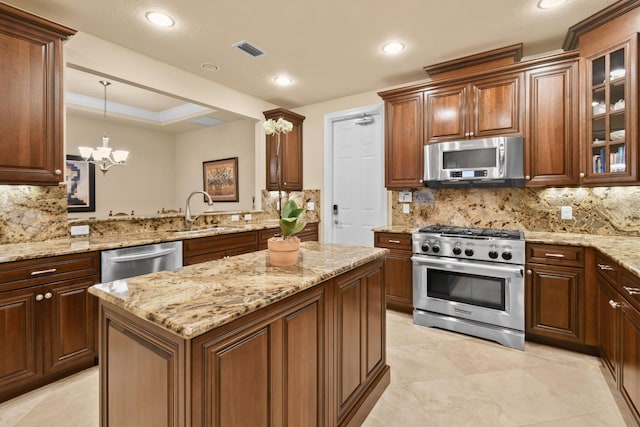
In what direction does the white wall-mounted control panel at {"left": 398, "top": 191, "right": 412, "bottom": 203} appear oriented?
toward the camera

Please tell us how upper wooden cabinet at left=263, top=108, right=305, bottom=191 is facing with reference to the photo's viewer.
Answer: facing the viewer and to the right of the viewer

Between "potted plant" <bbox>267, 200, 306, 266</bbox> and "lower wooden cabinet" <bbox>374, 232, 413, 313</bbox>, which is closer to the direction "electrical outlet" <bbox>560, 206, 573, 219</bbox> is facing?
the potted plant

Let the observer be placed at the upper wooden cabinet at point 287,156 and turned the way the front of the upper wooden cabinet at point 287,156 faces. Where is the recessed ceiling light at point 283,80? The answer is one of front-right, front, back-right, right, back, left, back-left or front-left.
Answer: front-right

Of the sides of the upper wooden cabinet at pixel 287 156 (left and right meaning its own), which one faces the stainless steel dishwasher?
right

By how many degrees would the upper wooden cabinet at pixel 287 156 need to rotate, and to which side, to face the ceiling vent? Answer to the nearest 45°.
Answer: approximately 45° to its right

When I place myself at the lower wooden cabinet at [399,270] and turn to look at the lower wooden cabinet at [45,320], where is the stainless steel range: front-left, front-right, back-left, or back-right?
back-left

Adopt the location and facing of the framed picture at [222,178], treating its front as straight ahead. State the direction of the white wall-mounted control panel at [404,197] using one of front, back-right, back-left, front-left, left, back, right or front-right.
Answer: left

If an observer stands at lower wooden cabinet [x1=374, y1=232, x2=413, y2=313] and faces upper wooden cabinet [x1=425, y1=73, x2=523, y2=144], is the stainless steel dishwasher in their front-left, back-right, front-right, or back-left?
back-right

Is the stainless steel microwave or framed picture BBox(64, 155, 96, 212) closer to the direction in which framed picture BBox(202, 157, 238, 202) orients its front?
the framed picture

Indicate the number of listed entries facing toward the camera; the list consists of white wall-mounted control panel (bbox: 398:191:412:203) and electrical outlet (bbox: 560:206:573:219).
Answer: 2

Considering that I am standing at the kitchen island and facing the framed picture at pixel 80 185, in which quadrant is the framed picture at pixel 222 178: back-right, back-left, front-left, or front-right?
front-right

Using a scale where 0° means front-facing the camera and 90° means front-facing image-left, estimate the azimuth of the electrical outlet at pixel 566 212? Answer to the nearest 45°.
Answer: approximately 0°

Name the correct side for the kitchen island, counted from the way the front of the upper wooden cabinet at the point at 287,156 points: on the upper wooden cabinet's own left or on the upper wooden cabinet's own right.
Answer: on the upper wooden cabinet's own right
